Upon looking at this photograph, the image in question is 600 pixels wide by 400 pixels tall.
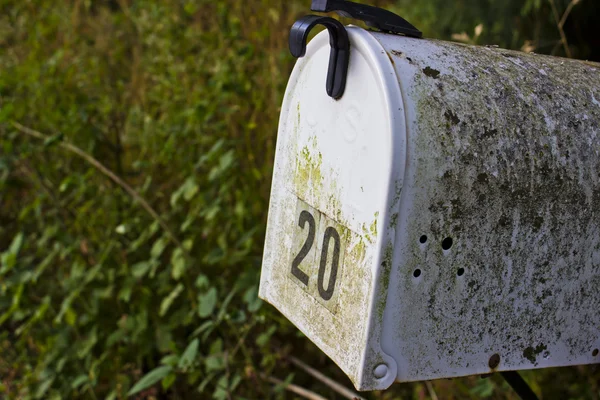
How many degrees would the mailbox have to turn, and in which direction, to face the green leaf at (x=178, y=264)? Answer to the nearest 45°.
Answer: approximately 90° to its right

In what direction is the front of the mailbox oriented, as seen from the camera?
facing the viewer and to the left of the viewer

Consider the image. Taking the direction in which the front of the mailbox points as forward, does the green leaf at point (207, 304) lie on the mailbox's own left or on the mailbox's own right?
on the mailbox's own right

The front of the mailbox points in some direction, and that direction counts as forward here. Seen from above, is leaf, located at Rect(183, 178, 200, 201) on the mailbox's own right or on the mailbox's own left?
on the mailbox's own right

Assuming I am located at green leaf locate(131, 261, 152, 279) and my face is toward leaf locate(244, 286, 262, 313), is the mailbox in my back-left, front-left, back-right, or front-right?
front-right

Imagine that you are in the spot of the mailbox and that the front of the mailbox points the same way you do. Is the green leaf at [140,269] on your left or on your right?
on your right

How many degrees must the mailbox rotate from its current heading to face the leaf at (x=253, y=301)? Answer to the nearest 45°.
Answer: approximately 90° to its right
